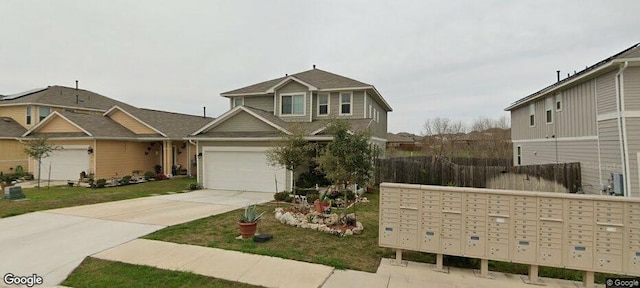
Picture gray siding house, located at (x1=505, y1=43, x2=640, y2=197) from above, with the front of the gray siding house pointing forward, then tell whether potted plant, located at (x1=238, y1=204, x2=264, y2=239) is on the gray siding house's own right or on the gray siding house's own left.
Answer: on the gray siding house's own right

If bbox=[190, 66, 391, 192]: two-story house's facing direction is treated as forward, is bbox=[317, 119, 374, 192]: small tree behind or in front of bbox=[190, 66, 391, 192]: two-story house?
in front

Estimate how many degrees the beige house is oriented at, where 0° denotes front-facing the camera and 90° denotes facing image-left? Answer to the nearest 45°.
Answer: approximately 45°

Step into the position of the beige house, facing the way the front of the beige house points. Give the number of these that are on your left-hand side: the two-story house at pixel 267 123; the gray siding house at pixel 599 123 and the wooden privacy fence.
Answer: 3

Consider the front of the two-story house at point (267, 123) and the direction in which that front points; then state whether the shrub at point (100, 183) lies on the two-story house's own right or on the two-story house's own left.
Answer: on the two-story house's own right

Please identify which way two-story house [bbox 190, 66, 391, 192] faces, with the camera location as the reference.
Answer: facing the viewer

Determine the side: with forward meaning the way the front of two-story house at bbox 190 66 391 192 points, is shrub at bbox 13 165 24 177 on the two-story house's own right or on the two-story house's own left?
on the two-story house's own right

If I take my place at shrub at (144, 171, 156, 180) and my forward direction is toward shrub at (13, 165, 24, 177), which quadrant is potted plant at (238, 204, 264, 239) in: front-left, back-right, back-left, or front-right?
back-left

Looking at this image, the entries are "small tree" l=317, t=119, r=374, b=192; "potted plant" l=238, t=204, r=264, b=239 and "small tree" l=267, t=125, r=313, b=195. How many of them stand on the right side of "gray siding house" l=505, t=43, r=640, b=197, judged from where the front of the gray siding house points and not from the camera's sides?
3

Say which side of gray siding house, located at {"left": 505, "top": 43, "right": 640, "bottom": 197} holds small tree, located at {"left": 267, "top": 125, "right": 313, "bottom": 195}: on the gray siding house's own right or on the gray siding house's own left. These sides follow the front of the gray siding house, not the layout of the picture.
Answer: on the gray siding house's own right

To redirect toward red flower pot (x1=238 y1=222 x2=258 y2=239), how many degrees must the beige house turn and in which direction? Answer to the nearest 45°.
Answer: approximately 45° to its left

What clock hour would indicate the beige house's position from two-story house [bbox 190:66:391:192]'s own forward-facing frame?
The beige house is roughly at 4 o'clock from the two-story house.

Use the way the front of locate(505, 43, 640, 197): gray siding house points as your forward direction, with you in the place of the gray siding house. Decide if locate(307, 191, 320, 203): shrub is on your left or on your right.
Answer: on your right
